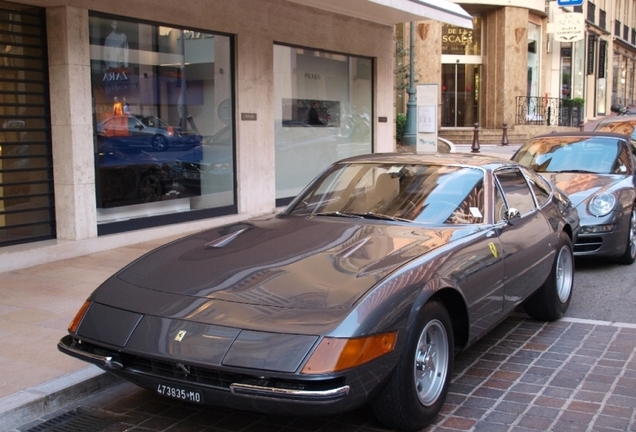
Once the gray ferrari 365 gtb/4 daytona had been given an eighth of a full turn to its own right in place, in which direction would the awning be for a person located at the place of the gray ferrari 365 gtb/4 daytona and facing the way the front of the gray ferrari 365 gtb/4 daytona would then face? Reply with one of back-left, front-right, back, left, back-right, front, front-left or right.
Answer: right

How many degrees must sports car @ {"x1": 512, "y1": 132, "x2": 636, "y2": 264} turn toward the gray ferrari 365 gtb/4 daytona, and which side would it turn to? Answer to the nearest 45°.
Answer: approximately 45° to its left

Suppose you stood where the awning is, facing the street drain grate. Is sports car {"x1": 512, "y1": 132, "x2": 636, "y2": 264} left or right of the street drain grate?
left

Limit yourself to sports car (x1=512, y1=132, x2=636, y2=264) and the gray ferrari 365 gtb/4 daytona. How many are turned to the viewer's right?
0

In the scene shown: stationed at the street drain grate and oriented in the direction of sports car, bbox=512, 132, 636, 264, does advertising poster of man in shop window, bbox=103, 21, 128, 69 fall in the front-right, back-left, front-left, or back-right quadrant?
front-left

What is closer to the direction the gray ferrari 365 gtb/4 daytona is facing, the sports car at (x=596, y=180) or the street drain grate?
the street drain grate

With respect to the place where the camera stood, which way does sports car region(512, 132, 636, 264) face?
facing the viewer and to the left of the viewer

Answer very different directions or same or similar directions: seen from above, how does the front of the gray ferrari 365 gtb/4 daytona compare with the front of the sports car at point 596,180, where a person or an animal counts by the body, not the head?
same or similar directions

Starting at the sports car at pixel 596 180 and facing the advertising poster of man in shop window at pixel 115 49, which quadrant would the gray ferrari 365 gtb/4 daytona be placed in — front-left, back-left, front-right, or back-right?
front-left

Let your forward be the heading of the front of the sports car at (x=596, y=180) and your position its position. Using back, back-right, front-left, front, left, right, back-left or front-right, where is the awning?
right

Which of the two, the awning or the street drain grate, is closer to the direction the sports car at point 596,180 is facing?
the street drain grate

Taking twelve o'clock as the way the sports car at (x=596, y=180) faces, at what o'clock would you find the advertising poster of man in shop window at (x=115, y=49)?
The advertising poster of man in shop window is roughly at 1 o'clock from the sports car.

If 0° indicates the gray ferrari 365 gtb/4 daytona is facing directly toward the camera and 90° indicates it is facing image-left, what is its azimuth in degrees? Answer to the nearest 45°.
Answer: approximately 45°

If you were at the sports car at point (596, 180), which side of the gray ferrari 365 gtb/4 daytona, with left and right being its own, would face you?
back
